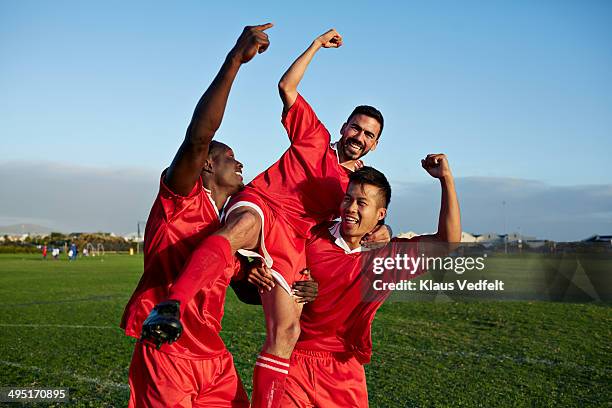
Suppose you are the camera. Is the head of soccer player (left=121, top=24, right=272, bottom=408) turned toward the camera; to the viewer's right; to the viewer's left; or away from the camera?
to the viewer's right

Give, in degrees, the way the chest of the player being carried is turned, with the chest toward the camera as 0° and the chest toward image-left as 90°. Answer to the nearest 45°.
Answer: approximately 0°

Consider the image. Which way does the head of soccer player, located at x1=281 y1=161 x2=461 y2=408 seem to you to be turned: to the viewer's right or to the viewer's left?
to the viewer's left
